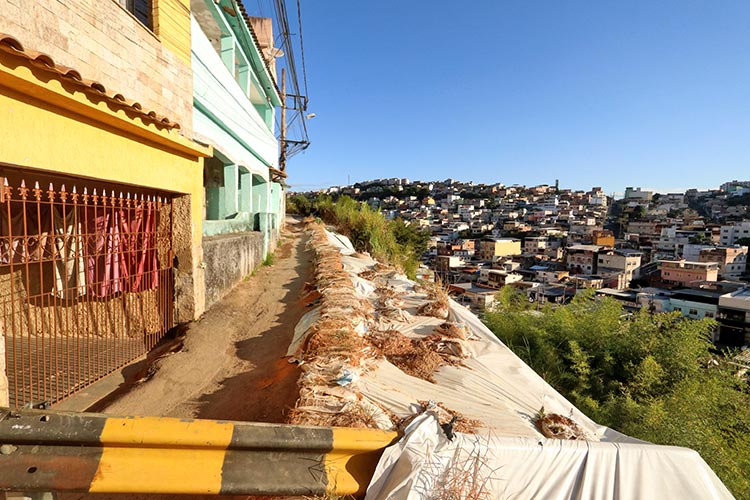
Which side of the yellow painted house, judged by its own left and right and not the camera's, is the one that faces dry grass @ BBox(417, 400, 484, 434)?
front

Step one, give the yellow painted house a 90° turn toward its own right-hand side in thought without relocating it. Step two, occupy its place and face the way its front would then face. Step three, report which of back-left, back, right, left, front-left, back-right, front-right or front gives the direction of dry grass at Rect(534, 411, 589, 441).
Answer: left

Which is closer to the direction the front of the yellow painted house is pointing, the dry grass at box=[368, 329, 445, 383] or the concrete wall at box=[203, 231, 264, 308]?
the dry grass

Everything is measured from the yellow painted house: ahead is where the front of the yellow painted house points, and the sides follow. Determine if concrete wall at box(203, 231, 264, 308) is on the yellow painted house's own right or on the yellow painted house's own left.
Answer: on the yellow painted house's own left

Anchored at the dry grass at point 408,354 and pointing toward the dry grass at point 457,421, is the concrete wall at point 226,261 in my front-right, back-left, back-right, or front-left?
back-right

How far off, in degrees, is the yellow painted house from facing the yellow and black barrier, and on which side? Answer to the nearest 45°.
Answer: approximately 45° to its right

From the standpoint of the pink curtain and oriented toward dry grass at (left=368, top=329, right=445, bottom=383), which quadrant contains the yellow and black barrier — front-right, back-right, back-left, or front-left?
front-right

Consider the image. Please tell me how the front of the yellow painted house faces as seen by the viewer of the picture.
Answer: facing the viewer and to the right of the viewer

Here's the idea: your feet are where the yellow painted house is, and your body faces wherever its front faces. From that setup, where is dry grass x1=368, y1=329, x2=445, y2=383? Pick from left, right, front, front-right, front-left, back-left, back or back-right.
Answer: front

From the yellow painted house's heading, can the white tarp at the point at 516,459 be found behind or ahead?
ahead
